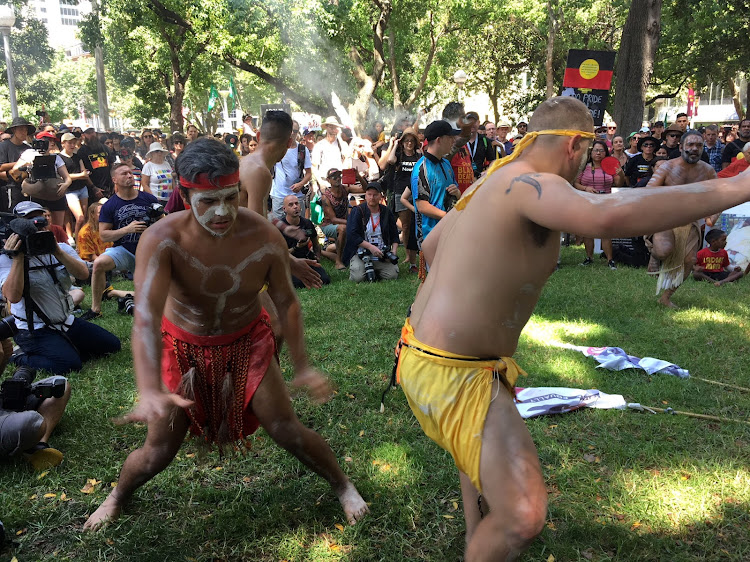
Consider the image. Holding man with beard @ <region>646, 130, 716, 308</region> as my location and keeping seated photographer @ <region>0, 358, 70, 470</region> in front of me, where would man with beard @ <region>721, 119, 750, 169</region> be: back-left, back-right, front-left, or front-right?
back-right

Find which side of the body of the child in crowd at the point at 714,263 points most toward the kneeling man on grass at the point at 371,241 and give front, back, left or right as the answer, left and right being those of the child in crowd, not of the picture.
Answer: right

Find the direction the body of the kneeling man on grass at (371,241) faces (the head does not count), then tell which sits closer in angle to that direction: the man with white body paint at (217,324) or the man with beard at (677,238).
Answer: the man with white body paint

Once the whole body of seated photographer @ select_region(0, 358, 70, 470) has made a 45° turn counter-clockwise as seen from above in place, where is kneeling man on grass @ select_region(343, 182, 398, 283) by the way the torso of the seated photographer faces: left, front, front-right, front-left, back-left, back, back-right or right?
front

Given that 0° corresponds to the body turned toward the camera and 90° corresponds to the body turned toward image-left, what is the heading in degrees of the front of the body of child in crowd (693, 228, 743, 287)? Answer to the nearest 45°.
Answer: approximately 0°

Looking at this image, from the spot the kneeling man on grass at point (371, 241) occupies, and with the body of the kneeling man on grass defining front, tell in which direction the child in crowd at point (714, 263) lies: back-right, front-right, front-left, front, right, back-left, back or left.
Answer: left

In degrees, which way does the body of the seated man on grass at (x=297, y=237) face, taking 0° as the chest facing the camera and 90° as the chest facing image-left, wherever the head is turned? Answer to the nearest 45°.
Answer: approximately 315°

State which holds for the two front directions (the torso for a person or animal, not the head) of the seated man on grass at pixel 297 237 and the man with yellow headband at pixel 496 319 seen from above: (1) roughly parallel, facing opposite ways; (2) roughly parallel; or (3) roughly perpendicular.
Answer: roughly perpendicular

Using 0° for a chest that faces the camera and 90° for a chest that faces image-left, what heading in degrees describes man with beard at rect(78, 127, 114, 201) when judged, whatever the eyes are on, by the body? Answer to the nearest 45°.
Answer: approximately 0°
